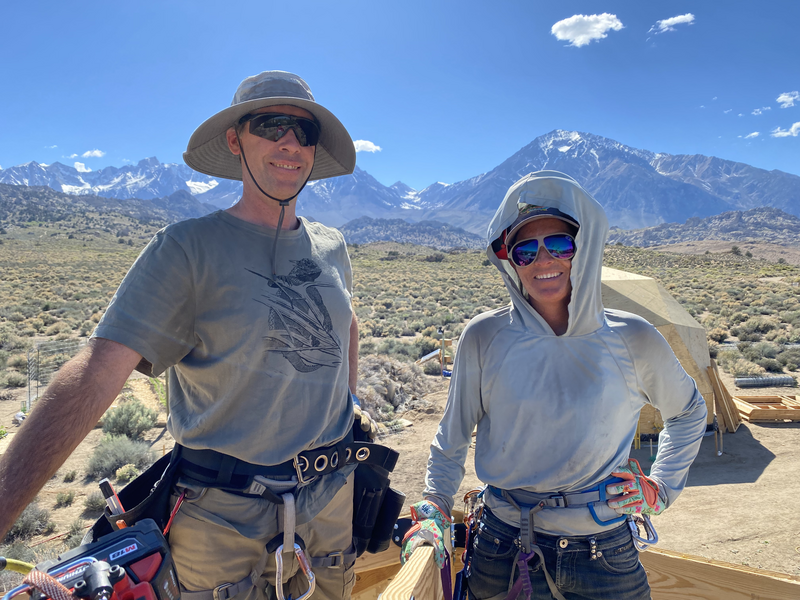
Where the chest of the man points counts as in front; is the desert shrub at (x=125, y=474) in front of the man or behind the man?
behind

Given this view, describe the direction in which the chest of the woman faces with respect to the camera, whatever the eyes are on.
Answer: toward the camera

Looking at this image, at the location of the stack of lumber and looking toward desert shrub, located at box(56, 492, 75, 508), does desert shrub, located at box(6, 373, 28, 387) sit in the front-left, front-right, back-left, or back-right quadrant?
front-right

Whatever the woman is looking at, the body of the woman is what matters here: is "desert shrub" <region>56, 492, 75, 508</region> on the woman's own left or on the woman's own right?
on the woman's own right

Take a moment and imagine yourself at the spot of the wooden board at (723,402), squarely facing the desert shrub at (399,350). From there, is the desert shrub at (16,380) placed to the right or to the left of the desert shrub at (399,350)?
left

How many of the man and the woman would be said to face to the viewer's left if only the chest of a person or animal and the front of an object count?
0

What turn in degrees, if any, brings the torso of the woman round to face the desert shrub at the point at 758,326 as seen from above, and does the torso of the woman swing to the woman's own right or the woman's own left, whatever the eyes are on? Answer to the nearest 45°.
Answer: approximately 180°

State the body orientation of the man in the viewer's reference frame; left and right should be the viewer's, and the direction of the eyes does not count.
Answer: facing the viewer and to the right of the viewer

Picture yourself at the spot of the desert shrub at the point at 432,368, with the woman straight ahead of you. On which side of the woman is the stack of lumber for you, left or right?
left

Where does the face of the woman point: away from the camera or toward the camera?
toward the camera

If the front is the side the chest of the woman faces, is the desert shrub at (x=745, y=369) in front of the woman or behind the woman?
behind
